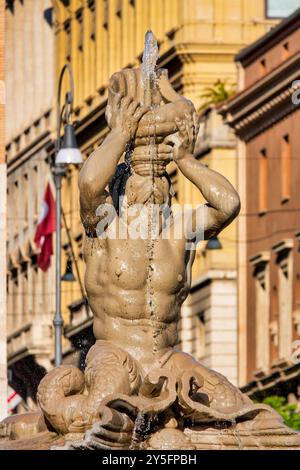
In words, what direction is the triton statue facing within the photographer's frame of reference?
facing the viewer
